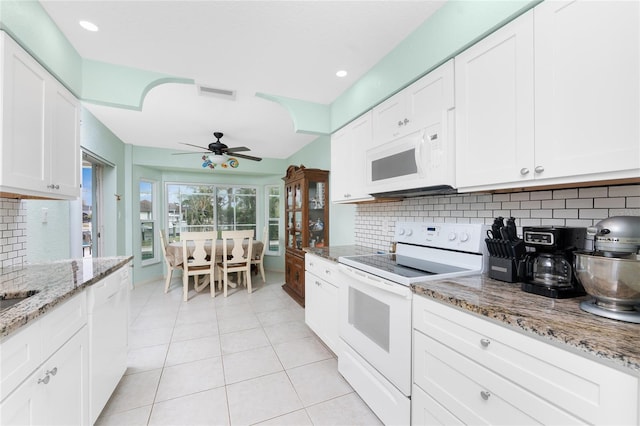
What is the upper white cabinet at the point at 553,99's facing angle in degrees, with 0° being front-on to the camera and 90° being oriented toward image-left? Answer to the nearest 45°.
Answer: approximately 45°

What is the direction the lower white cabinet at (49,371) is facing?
to the viewer's right

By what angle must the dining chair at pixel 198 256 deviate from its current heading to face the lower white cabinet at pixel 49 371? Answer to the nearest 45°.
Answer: approximately 180°

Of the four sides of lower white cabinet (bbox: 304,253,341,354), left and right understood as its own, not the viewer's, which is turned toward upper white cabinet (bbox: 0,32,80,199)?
front

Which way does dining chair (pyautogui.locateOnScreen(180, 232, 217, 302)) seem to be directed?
away from the camera

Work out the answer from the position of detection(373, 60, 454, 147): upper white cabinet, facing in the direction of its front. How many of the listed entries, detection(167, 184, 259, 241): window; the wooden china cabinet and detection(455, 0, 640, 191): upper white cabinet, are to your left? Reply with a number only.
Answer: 1

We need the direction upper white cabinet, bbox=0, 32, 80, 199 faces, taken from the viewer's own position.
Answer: facing the viewer and to the right of the viewer

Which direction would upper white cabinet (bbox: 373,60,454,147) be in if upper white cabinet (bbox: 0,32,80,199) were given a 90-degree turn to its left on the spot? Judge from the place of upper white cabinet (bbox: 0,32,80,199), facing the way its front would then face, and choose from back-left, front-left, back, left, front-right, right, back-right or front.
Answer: right

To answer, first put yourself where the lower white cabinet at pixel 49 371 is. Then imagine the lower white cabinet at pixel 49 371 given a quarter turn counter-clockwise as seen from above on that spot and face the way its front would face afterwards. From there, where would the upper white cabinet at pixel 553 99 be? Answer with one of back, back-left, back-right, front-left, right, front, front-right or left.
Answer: back-right

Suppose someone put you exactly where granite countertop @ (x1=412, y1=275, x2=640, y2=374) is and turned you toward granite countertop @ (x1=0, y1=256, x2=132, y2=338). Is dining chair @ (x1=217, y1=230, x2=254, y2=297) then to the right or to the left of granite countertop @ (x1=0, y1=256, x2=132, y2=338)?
right

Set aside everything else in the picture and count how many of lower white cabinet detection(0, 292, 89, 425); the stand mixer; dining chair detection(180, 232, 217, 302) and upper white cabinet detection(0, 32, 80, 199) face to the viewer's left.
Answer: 1

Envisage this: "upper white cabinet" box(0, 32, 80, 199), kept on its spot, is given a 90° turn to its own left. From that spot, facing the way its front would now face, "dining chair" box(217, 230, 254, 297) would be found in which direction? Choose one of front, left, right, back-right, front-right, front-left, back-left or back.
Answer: front

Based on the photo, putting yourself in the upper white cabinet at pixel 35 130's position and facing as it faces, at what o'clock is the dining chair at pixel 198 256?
The dining chair is roughly at 9 o'clock from the upper white cabinet.

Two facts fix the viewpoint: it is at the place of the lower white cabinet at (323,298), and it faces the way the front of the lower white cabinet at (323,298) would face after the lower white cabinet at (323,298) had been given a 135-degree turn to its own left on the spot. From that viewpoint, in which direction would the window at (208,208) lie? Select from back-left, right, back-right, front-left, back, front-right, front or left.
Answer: back-left

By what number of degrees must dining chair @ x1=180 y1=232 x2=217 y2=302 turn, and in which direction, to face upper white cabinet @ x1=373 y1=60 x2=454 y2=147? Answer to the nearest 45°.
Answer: approximately 135° to its right

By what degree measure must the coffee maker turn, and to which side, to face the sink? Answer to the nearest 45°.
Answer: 0° — it already faces it

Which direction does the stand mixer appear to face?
to the viewer's left

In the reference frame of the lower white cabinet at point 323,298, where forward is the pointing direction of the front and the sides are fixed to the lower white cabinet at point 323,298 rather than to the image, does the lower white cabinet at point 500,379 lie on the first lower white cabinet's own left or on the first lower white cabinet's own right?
on the first lower white cabinet's own left

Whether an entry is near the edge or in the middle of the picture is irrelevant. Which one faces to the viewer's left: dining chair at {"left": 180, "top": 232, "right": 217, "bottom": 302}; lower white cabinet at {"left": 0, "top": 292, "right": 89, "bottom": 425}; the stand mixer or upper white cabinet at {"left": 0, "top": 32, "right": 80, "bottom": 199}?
the stand mixer

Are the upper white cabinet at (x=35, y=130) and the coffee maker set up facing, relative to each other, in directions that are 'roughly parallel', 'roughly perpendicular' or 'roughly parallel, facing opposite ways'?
roughly parallel, facing opposite ways

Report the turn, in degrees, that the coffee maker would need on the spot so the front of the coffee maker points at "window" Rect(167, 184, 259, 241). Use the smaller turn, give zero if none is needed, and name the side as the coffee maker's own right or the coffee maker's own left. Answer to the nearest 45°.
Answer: approximately 45° to the coffee maker's own right
